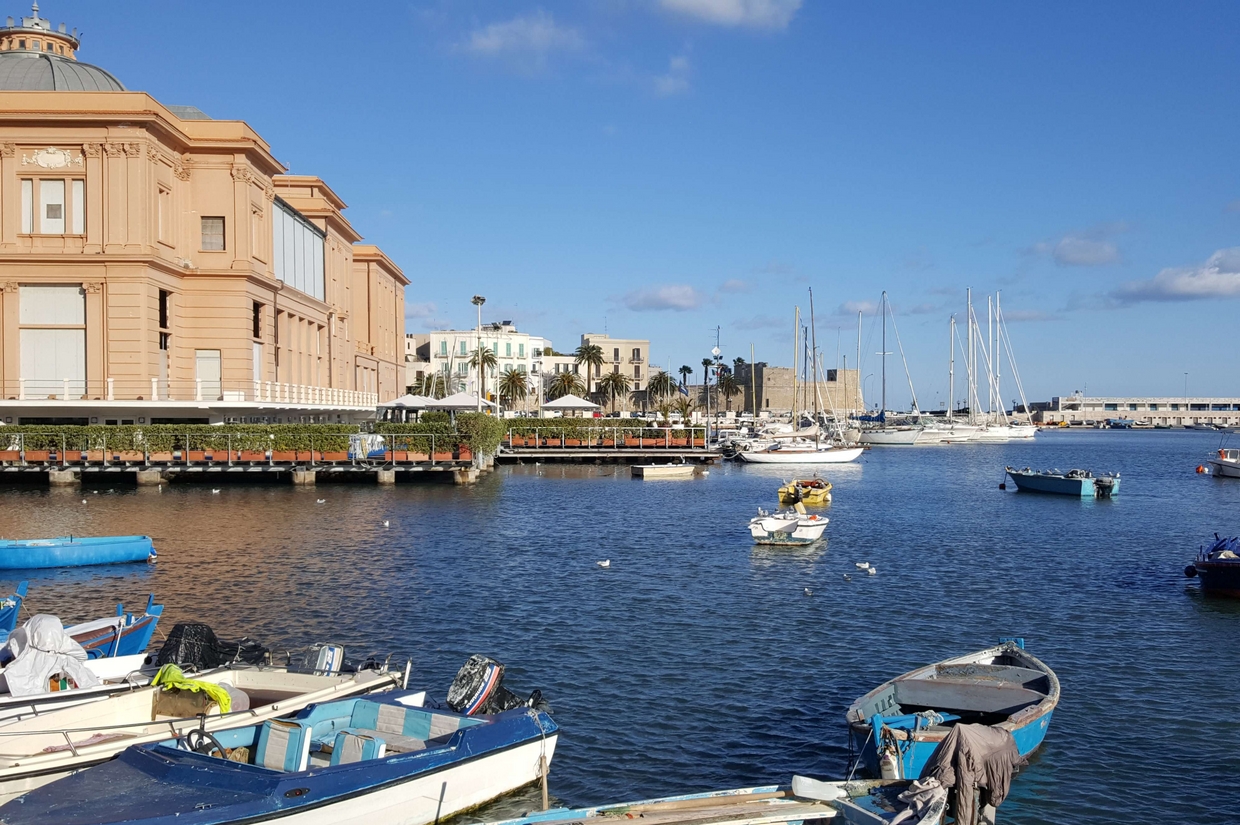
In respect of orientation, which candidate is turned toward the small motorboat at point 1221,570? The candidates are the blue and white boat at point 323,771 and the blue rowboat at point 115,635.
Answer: the blue rowboat

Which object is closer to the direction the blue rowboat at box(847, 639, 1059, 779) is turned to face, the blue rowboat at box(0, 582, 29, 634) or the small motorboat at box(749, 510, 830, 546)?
the small motorboat

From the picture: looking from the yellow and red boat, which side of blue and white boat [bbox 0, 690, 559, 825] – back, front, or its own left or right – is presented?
back

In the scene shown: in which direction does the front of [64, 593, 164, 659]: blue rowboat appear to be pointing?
to the viewer's right

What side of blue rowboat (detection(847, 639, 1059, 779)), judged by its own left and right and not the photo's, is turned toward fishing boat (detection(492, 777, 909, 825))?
back

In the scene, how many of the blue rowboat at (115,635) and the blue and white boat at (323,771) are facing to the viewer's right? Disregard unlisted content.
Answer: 1

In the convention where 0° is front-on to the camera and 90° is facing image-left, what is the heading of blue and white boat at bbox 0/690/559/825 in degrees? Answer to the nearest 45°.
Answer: approximately 45°

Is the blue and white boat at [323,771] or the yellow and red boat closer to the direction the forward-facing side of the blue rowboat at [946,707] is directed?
the yellow and red boat

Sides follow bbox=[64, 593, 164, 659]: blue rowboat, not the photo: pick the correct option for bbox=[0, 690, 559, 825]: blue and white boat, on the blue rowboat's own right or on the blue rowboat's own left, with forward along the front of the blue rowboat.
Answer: on the blue rowboat's own right

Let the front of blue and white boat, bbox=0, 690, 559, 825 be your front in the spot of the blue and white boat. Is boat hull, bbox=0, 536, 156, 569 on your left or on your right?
on your right

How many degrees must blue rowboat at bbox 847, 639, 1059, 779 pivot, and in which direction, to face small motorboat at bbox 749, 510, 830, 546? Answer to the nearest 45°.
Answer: approximately 45° to its left
